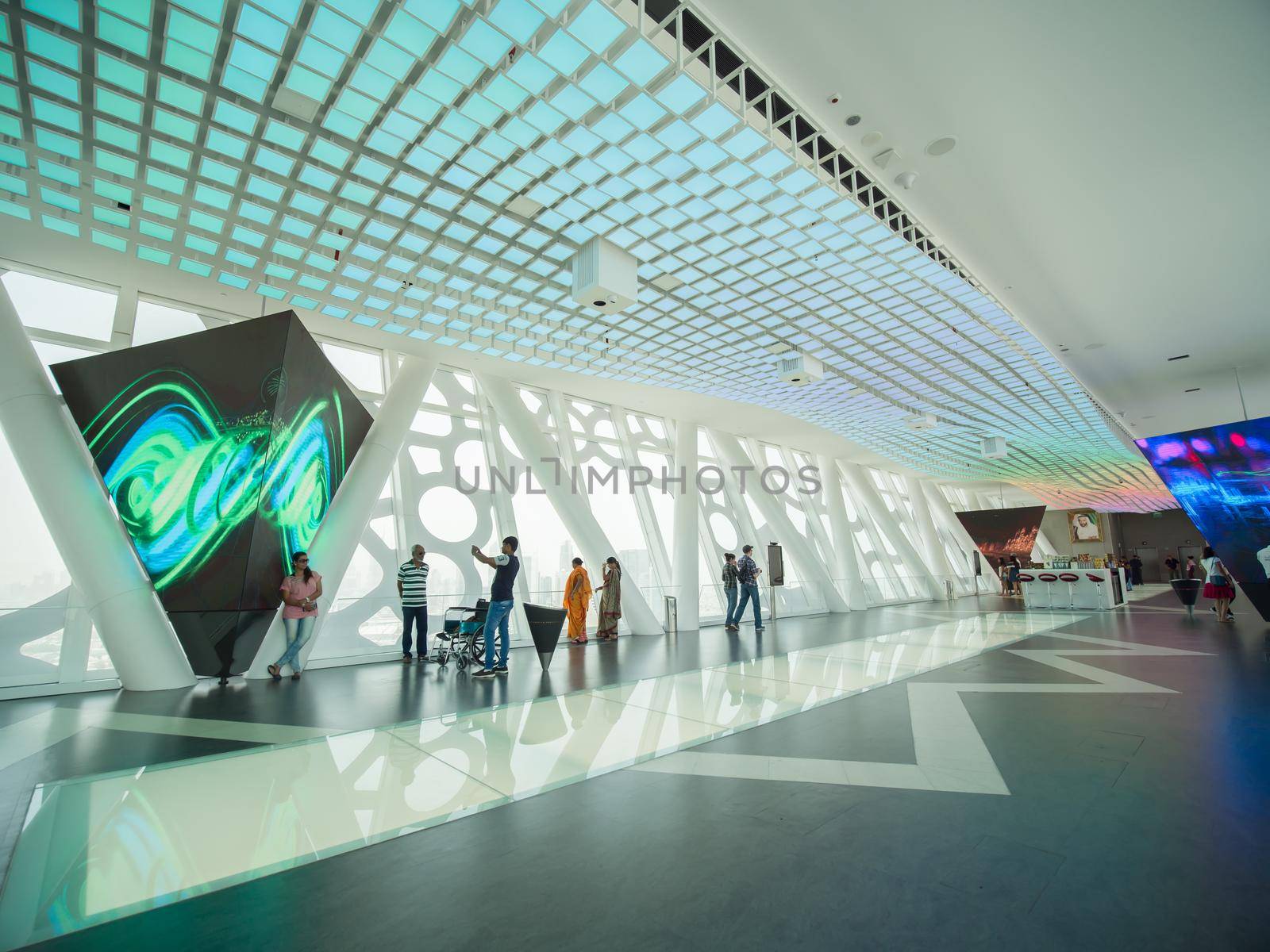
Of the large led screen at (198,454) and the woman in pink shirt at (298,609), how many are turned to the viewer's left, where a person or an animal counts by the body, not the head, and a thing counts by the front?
0

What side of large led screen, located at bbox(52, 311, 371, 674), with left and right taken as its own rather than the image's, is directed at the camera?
front

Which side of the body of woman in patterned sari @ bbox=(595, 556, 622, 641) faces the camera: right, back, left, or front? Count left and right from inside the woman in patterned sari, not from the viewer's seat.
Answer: left

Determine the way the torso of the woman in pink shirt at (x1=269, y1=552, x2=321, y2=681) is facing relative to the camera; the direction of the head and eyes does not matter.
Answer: toward the camera

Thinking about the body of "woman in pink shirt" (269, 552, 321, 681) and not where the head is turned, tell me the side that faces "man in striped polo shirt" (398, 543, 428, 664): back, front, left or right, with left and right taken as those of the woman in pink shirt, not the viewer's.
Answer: left

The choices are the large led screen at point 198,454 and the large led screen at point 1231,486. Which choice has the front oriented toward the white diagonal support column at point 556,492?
the large led screen at point 1231,486

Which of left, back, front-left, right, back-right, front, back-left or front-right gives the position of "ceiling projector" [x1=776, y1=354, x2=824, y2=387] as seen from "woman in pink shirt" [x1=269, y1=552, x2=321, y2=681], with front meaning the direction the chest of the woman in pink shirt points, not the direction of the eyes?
left

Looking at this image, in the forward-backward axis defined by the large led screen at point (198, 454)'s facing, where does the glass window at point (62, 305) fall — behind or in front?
behind

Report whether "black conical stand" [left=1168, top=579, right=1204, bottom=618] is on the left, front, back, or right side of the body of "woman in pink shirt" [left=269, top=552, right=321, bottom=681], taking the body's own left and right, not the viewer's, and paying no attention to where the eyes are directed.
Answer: left

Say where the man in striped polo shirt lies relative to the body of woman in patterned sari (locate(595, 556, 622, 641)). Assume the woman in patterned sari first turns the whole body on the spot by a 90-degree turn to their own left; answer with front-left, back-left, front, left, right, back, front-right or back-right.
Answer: front-right

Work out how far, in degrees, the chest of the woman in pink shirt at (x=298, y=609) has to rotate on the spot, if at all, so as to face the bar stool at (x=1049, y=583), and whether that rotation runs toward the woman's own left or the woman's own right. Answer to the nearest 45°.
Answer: approximately 90° to the woman's own left

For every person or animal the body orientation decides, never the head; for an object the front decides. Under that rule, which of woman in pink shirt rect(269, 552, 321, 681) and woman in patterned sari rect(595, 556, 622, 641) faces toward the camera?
the woman in pink shirt

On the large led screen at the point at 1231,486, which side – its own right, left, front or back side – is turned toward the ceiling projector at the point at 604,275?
front
